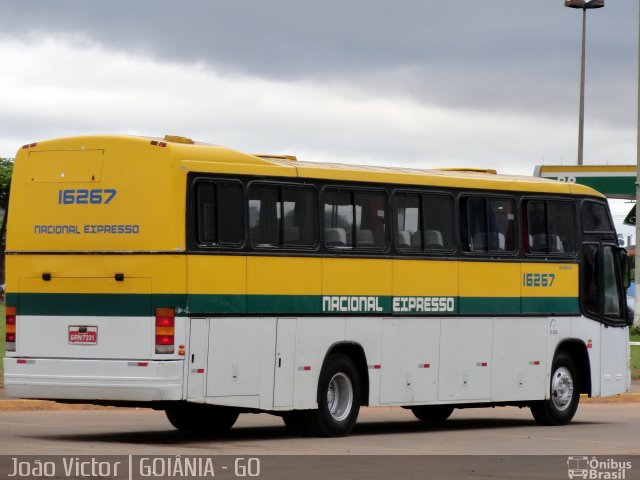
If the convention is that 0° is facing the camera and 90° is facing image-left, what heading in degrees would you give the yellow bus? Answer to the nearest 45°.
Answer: approximately 225°
